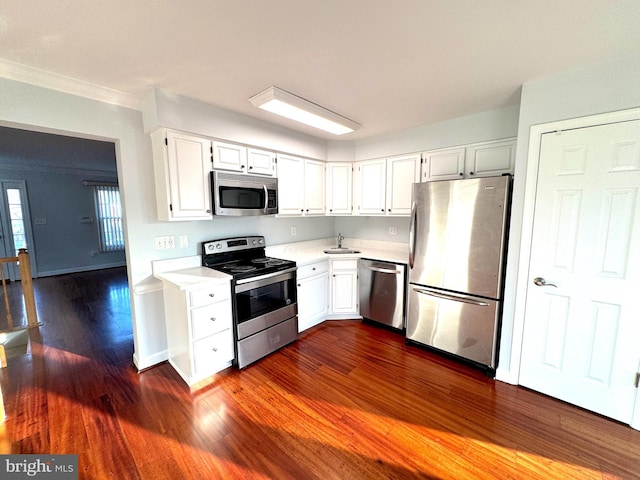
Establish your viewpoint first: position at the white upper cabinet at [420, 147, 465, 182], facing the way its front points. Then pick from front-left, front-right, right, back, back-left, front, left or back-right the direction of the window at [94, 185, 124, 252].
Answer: front-right

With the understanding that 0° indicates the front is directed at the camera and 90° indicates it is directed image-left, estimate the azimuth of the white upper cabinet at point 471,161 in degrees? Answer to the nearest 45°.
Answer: approximately 45°

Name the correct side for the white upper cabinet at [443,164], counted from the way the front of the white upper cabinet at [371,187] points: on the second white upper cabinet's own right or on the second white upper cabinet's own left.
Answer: on the second white upper cabinet's own left

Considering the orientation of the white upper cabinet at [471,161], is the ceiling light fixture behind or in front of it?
in front

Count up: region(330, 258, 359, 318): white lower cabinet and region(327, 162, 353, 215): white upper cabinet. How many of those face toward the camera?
2

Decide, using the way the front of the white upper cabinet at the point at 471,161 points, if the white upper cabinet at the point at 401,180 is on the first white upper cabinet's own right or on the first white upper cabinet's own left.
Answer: on the first white upper cabinet's own right

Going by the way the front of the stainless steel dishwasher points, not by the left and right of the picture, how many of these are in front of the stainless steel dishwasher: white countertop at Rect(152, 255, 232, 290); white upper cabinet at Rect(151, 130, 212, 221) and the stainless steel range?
3
